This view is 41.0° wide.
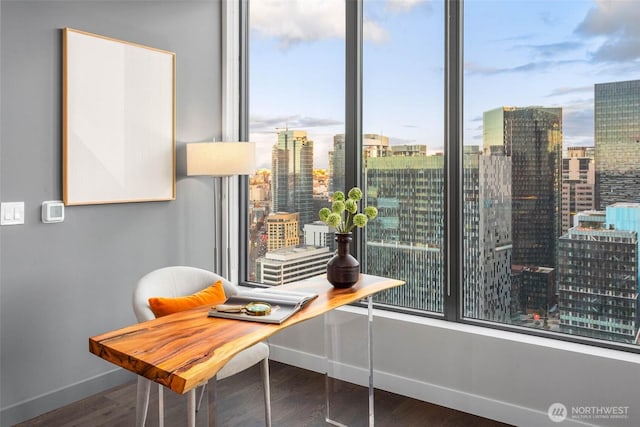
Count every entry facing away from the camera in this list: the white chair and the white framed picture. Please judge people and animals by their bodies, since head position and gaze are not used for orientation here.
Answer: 0

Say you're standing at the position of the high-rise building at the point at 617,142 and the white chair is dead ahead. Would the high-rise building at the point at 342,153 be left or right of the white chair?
right

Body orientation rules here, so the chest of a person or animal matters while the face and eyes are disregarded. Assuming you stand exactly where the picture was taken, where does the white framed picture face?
facing the viewer and to the right of the viewer

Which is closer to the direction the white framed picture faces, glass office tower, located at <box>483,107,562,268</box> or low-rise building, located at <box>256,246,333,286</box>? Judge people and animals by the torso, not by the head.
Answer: the glass office tower

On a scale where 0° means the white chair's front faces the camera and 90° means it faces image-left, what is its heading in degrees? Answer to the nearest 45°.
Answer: approximately 315°
